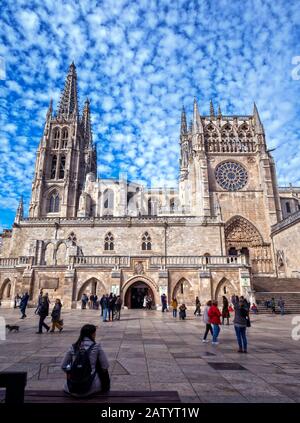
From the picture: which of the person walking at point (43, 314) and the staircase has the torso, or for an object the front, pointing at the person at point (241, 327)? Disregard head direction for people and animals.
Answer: the staircase

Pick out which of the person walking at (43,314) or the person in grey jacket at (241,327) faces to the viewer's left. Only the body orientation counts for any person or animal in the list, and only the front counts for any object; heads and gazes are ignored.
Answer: the person walking at (43,314)

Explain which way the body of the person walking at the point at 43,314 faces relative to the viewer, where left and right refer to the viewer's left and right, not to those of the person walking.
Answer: facing to the left of the viewer

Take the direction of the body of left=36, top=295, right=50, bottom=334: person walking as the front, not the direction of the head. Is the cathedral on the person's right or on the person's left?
on the person's right

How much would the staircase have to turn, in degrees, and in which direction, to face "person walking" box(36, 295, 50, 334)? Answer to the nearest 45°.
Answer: approximately 45° to its right

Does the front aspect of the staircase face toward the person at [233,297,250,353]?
yes

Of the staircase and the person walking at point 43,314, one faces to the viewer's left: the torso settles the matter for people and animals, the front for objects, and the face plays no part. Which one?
the person walking

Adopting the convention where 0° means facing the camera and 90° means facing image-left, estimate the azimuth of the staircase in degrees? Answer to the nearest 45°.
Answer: approximately 0°
